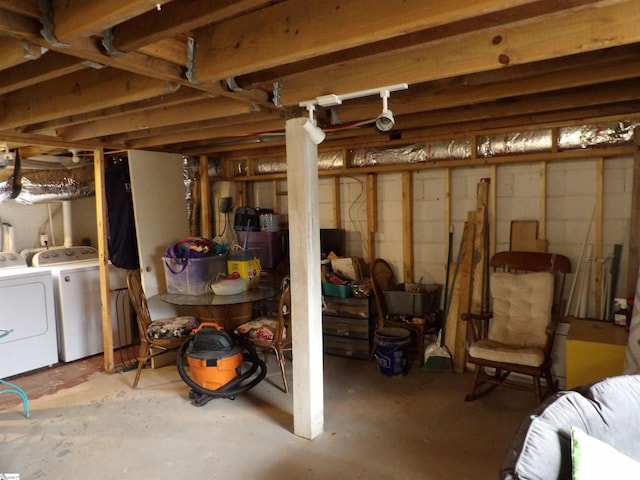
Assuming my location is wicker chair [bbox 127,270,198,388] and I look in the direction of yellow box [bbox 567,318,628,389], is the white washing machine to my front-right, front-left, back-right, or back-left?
back-left

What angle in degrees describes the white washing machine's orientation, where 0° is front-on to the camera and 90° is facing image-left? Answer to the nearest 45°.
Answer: approximately 315°

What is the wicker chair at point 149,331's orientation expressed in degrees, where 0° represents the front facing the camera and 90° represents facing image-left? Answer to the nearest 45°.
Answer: approximately 270°
